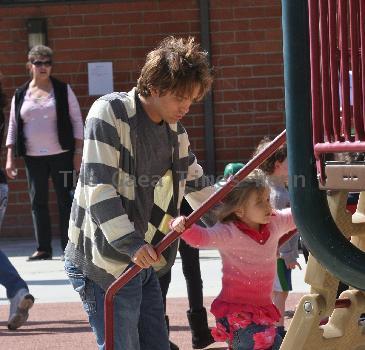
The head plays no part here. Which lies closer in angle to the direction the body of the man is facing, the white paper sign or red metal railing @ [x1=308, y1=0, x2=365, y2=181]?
the red metal railing

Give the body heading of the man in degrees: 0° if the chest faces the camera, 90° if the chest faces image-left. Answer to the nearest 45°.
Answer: approximately 315°

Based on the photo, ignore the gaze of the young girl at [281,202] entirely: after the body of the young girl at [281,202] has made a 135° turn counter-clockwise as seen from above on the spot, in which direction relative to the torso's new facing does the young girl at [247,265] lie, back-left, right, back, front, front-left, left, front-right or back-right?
back-left

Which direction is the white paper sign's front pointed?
toward the camera

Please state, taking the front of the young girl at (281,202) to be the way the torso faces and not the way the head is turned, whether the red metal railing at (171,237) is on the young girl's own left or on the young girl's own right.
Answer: on the young girl's own right

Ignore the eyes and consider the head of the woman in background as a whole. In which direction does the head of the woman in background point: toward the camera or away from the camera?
toward the camera

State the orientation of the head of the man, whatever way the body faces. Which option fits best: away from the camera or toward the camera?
toward the camera
